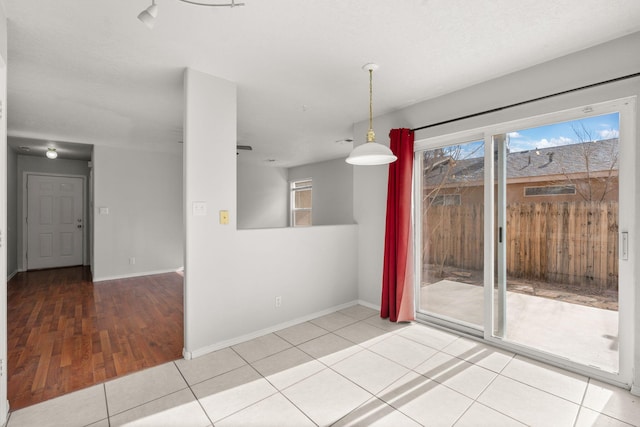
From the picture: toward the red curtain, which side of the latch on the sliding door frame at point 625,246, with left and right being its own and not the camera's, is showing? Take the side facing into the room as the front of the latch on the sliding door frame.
right

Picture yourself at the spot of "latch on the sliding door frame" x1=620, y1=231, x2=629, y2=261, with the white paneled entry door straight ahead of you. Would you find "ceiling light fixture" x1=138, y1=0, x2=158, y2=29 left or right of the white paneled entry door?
left

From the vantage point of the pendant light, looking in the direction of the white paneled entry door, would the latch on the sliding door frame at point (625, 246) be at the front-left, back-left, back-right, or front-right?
back-right

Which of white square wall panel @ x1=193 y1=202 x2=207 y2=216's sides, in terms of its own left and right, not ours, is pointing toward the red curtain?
left

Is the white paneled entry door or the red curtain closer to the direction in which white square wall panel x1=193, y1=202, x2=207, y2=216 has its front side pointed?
the red curtain

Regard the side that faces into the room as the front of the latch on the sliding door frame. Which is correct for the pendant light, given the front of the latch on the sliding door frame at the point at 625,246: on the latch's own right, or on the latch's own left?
on the latch's own right

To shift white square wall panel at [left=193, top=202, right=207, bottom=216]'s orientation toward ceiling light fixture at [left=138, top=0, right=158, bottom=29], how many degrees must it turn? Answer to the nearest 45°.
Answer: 0° — it already faces it

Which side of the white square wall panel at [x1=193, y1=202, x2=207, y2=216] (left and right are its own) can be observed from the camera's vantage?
front

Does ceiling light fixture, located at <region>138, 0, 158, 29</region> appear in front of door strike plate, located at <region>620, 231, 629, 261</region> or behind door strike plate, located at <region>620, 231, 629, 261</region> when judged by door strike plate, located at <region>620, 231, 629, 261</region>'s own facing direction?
in front

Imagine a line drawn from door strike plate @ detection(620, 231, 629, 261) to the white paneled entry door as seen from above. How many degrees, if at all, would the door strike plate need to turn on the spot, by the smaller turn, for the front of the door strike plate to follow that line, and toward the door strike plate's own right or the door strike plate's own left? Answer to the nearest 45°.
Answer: approximately 90° to the door strike plate's own right

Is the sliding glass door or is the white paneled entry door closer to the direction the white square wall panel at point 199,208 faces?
the sliding glass door
